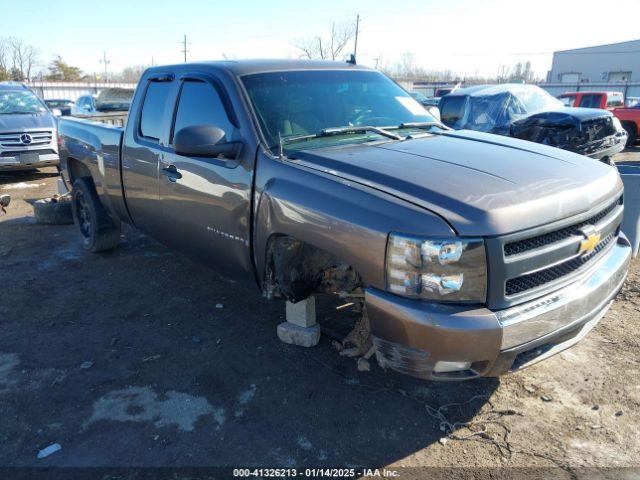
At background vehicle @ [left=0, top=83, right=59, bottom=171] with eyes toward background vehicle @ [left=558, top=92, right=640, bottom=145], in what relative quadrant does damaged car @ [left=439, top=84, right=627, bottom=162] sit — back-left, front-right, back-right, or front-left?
front-right

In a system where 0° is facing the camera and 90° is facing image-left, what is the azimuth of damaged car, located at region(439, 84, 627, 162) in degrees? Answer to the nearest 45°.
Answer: approximately 315°

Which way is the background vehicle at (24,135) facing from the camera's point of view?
toward the camera

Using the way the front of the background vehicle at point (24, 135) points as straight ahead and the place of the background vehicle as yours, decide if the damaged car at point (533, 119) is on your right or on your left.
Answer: on your left

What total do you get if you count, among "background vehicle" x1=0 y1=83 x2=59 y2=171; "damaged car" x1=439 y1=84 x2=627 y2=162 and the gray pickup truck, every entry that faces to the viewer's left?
0

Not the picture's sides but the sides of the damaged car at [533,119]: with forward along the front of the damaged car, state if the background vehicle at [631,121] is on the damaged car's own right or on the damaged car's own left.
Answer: on the damaged car's own left

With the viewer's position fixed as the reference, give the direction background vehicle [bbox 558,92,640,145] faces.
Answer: facing the viewer and to the right of the viewer

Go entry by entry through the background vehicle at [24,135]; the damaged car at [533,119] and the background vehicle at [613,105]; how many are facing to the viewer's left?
0

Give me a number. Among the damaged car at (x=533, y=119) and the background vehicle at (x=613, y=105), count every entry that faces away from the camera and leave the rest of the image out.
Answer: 0
